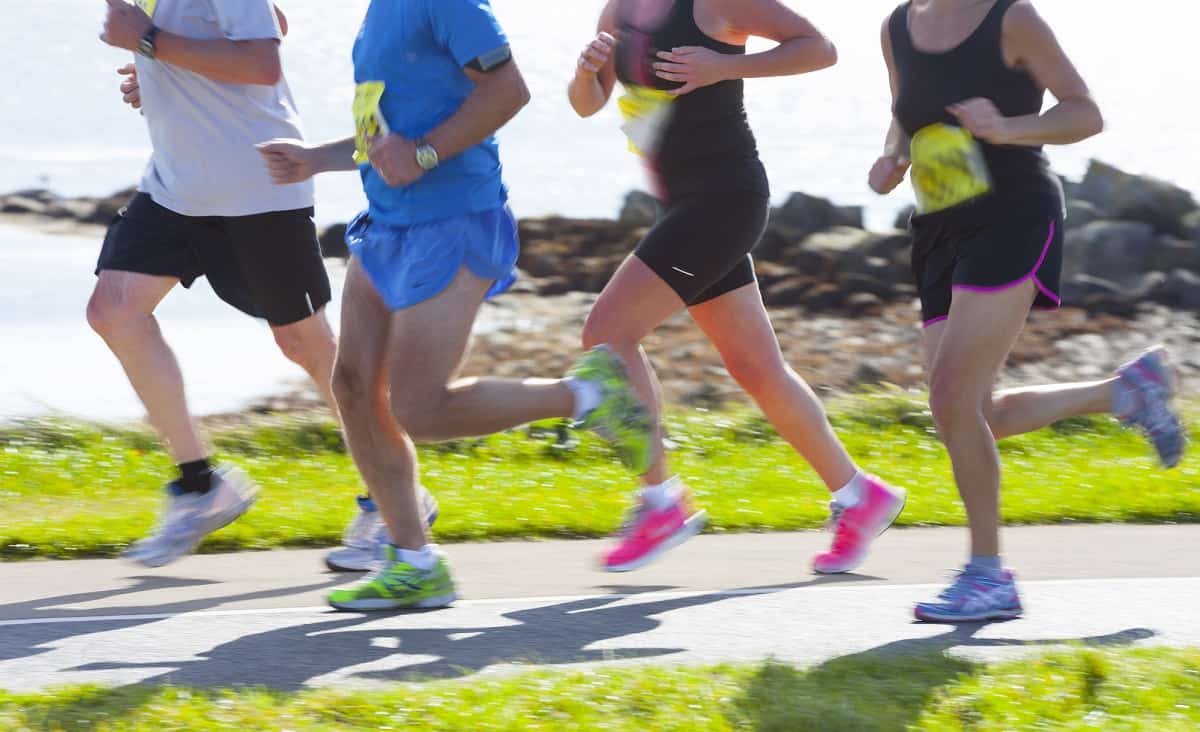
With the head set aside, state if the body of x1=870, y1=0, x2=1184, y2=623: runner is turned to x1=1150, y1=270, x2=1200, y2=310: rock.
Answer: no

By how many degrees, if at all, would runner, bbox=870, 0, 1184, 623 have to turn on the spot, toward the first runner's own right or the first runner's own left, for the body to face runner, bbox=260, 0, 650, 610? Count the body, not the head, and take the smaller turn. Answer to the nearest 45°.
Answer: approximately 45° to the first runner's own right

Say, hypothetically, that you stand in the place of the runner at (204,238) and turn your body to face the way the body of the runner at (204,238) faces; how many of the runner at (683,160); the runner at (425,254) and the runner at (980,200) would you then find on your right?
0

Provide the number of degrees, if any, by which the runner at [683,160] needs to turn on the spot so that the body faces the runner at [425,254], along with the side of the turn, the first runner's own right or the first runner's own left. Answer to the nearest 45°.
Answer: approximately 45° to the first runner's own left

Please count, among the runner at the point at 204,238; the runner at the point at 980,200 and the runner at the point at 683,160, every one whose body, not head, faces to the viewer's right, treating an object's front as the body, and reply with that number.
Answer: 0

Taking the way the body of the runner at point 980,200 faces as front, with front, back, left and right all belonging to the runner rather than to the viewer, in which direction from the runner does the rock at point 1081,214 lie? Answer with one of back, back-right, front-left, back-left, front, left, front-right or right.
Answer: back-right

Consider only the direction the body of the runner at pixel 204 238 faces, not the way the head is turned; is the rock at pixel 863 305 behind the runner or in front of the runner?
behind

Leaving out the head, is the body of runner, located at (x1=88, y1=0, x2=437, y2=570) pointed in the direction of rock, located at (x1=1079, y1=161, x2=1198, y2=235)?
no

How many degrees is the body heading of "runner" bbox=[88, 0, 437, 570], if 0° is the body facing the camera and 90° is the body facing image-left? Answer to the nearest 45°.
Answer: approximately 45°

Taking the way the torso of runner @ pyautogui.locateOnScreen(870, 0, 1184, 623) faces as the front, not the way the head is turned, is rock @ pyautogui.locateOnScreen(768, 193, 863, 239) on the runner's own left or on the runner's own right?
on the runner's own right

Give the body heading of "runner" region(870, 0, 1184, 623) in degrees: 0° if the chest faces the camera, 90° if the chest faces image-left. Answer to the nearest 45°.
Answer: approximately 45°

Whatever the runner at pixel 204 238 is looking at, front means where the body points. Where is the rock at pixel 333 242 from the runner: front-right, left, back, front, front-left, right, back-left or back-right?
back-right

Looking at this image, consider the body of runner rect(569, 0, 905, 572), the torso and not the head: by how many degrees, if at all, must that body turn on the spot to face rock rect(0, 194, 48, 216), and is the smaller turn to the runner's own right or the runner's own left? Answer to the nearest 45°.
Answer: approximately 45° to the runner's own right

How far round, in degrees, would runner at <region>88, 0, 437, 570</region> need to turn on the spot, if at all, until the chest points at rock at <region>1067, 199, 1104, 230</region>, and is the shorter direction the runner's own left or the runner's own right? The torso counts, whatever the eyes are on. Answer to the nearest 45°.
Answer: approximately 180°

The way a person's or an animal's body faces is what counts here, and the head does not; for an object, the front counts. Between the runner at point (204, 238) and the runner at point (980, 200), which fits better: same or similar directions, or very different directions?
same or similar directions

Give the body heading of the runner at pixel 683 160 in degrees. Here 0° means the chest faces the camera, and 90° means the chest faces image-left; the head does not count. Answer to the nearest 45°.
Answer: approximately 90°

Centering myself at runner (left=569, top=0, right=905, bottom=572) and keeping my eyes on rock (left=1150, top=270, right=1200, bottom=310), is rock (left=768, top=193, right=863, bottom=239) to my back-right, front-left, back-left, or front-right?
front-left

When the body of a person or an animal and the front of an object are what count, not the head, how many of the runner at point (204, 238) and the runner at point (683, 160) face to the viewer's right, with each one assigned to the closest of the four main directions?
0

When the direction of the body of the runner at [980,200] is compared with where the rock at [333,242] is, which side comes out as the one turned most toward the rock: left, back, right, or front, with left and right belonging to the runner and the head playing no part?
right

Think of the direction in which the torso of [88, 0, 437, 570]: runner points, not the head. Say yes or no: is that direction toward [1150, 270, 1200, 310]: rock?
no

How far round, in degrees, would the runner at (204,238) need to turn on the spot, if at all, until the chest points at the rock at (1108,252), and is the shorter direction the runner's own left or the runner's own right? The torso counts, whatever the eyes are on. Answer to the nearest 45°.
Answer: approximately 180°

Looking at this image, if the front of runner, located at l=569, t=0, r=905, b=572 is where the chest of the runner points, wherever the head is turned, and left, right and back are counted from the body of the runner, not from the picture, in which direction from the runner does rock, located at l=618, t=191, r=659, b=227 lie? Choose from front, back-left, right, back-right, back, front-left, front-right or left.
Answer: right

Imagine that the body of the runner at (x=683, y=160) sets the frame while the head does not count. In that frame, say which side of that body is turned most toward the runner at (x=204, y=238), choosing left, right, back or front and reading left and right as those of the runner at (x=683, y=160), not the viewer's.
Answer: front
